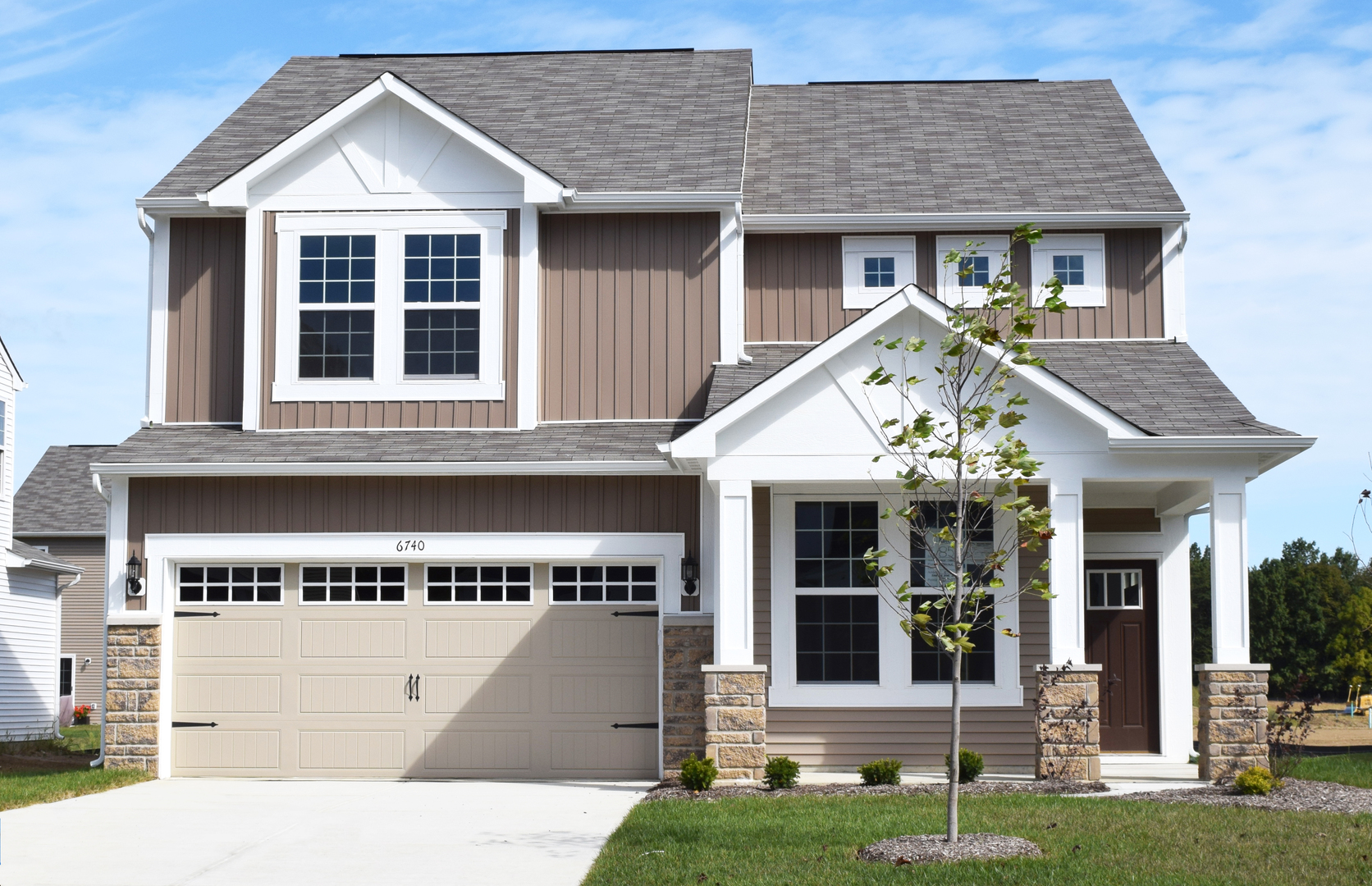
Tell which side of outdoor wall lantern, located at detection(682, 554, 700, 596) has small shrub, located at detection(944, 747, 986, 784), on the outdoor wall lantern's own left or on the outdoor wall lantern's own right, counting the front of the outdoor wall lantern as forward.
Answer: on the outdoor wall lantern's own left

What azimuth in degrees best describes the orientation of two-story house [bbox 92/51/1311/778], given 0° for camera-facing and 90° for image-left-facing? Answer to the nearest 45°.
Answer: approximately 0°

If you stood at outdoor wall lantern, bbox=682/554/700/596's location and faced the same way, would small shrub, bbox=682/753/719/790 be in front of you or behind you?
in front

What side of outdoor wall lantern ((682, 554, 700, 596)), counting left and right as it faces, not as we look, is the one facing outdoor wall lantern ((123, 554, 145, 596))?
right

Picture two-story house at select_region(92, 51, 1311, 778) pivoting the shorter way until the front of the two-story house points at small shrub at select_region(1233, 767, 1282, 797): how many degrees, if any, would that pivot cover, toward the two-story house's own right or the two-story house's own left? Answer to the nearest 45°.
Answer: approximately 45° to the two-story house's own left
